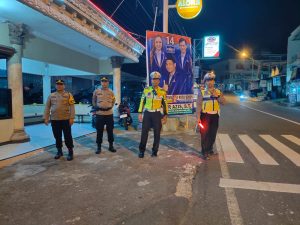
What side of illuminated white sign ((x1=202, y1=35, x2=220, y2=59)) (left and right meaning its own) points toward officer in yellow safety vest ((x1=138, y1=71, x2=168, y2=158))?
front

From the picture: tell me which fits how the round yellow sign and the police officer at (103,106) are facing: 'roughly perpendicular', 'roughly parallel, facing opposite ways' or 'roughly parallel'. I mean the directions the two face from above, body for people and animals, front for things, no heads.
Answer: roughly parallel

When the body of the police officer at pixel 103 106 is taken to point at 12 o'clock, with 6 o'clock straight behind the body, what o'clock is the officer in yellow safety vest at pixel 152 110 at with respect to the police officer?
The officer in yellow safety vest is roughly at 10 o'clock from the police officer.

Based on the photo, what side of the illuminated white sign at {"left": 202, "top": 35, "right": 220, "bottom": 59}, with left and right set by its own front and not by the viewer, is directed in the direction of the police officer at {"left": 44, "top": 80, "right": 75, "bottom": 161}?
front

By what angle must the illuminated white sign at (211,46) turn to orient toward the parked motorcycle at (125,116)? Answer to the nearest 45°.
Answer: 0° — it already faces it

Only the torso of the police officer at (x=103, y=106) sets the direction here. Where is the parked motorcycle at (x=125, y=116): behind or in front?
behind

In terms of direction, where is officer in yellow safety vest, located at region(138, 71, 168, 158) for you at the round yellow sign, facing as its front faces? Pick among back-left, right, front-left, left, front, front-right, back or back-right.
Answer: front

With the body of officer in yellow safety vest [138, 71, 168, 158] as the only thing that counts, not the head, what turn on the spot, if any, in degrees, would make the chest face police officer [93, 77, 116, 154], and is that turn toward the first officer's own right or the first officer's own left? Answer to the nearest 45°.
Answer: approximately 90° to the first officer's own right

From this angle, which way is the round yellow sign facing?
toward the camera

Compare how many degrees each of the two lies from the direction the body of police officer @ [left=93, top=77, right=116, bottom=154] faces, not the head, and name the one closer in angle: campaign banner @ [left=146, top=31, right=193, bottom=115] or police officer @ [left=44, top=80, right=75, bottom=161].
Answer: the police officer

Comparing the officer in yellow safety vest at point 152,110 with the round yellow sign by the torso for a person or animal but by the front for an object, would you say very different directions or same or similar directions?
same or similar directions

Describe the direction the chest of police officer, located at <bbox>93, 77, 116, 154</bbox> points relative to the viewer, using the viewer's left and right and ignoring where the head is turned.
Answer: facing the viewer

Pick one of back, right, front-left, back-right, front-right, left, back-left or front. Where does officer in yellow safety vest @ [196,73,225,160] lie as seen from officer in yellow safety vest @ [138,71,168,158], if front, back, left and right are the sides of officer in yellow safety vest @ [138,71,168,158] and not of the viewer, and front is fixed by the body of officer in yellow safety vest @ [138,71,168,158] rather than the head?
left

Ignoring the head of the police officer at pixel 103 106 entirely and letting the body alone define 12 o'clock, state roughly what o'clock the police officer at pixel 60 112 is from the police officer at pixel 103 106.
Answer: the police officer at pixel 60 112 is roughly at 2 o'clock from the police officer at pixel 103 106.

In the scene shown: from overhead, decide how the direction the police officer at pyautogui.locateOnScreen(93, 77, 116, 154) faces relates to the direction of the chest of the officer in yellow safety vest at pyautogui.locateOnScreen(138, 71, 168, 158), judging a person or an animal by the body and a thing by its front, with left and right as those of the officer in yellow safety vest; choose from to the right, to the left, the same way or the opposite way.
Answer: the same way

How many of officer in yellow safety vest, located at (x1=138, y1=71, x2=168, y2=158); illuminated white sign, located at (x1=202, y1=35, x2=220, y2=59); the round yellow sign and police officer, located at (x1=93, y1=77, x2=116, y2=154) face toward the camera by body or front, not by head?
4

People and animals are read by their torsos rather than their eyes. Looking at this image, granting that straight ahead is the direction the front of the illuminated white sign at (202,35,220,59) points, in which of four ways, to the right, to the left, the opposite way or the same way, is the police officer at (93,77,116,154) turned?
the same way

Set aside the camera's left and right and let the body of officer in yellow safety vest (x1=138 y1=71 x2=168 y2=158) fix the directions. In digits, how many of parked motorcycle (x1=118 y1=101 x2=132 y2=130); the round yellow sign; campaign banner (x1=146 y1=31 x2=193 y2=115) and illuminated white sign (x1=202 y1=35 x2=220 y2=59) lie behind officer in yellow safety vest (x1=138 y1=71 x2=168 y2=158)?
4
